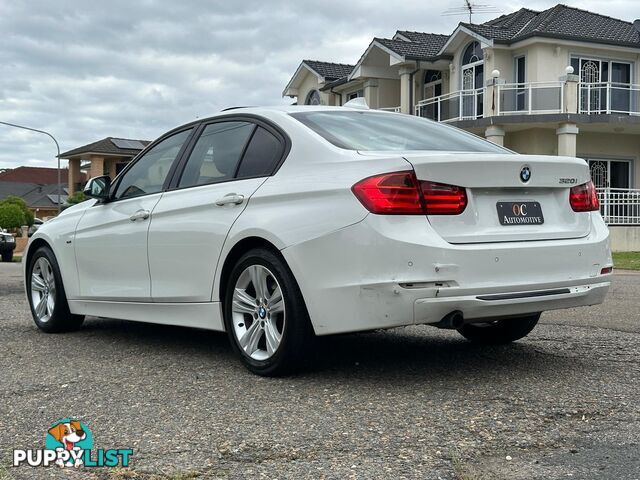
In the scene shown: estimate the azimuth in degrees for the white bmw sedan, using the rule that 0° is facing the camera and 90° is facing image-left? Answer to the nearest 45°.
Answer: approximately 135°

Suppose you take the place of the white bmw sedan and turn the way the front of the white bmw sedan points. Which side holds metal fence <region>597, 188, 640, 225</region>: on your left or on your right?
on your right

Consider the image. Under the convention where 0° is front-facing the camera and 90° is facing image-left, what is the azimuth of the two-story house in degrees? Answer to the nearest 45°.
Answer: approximately 45°

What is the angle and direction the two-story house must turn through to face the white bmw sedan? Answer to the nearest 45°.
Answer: approximately 45° to its left

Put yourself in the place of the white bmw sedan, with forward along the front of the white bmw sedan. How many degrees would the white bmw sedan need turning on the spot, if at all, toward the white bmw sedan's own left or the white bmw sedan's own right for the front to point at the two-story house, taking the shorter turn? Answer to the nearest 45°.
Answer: approximately 45° to the white bmw sedan's own right
